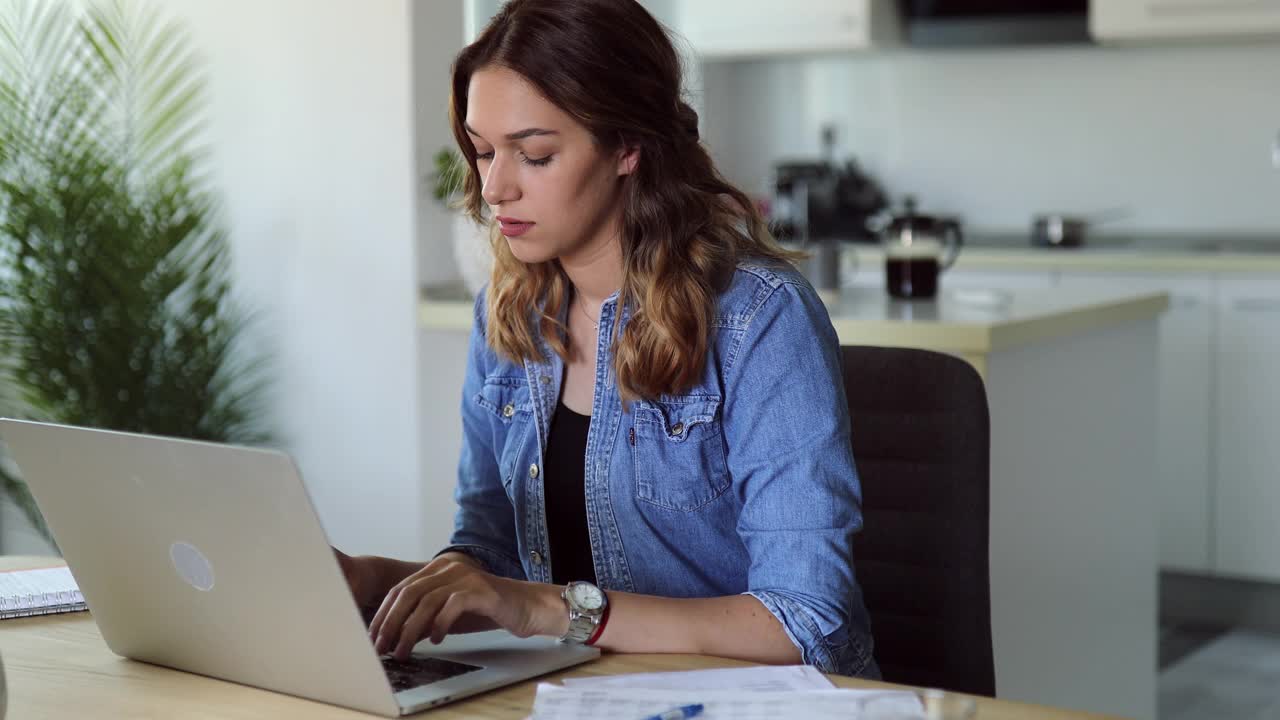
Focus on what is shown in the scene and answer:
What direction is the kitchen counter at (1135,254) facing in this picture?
toward the camera

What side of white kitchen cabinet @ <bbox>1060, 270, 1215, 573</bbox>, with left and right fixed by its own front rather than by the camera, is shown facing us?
front

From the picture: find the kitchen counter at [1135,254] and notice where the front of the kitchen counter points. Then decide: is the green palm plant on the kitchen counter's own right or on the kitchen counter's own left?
on the kitchen counter's own right

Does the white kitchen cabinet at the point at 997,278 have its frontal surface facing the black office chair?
yes

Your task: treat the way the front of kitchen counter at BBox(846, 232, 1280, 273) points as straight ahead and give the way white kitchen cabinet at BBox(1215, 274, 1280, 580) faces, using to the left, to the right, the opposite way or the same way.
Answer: the same way

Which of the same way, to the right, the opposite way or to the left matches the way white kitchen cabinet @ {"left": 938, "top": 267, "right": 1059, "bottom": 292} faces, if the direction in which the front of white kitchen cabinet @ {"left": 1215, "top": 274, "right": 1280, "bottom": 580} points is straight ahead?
the same way

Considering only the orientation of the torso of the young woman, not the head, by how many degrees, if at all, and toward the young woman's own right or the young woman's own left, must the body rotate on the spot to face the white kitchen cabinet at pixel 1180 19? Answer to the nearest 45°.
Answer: approximately 180°

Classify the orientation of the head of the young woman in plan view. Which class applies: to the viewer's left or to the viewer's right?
to the viewer's left

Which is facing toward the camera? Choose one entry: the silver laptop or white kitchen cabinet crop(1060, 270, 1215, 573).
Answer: the white kitchen cabinet

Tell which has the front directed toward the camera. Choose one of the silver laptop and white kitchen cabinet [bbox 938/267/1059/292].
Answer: the white kitchen cabinet

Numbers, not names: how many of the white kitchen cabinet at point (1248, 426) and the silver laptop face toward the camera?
1

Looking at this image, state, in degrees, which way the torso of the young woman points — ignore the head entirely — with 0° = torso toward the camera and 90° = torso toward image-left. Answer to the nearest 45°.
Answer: approximately 45°

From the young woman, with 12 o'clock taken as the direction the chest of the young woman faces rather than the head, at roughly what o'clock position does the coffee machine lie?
The coffee machine is roughly at 5 o'clock from the young woman.

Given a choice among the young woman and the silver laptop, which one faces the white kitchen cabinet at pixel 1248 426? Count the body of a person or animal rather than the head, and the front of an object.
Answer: the silver laptop

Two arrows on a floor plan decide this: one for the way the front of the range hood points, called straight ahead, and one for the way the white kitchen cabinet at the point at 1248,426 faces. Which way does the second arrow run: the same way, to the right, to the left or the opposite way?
the same way

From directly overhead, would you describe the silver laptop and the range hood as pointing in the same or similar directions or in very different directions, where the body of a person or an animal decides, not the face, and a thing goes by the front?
very different directions

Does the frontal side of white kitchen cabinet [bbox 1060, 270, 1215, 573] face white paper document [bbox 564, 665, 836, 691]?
yes

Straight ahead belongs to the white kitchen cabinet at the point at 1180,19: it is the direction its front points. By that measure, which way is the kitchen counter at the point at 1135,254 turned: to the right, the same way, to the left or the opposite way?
the same way
